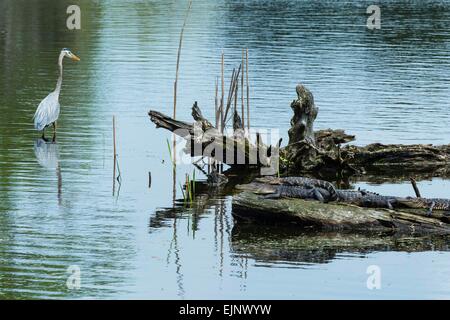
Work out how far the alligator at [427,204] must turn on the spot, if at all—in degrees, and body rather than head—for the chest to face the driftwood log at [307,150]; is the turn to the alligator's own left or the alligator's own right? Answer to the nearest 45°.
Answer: approximately 45° to the alligator's own right

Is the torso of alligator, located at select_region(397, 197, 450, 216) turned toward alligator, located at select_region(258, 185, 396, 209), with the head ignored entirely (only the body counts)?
yes

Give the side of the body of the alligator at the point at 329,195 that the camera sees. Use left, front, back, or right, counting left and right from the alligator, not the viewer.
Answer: left

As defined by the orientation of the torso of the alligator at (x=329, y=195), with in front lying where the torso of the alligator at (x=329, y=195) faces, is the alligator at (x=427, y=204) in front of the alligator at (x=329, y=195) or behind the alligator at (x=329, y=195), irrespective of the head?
behind

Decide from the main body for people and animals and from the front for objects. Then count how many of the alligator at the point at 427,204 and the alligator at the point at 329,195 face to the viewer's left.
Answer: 2

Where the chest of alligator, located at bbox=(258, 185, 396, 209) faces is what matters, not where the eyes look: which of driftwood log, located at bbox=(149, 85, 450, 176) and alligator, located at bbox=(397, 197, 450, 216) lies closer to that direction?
the driftwood log

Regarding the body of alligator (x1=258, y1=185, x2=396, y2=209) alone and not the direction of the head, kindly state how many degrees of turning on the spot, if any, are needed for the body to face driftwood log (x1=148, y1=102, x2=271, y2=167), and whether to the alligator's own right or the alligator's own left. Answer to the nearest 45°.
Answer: approximately 45° to the alligator's own right

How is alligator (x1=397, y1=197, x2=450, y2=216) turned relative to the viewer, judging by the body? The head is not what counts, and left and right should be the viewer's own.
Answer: facing to the left of the viewer

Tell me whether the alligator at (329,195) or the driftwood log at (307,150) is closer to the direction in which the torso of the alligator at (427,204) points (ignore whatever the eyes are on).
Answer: the alligator
